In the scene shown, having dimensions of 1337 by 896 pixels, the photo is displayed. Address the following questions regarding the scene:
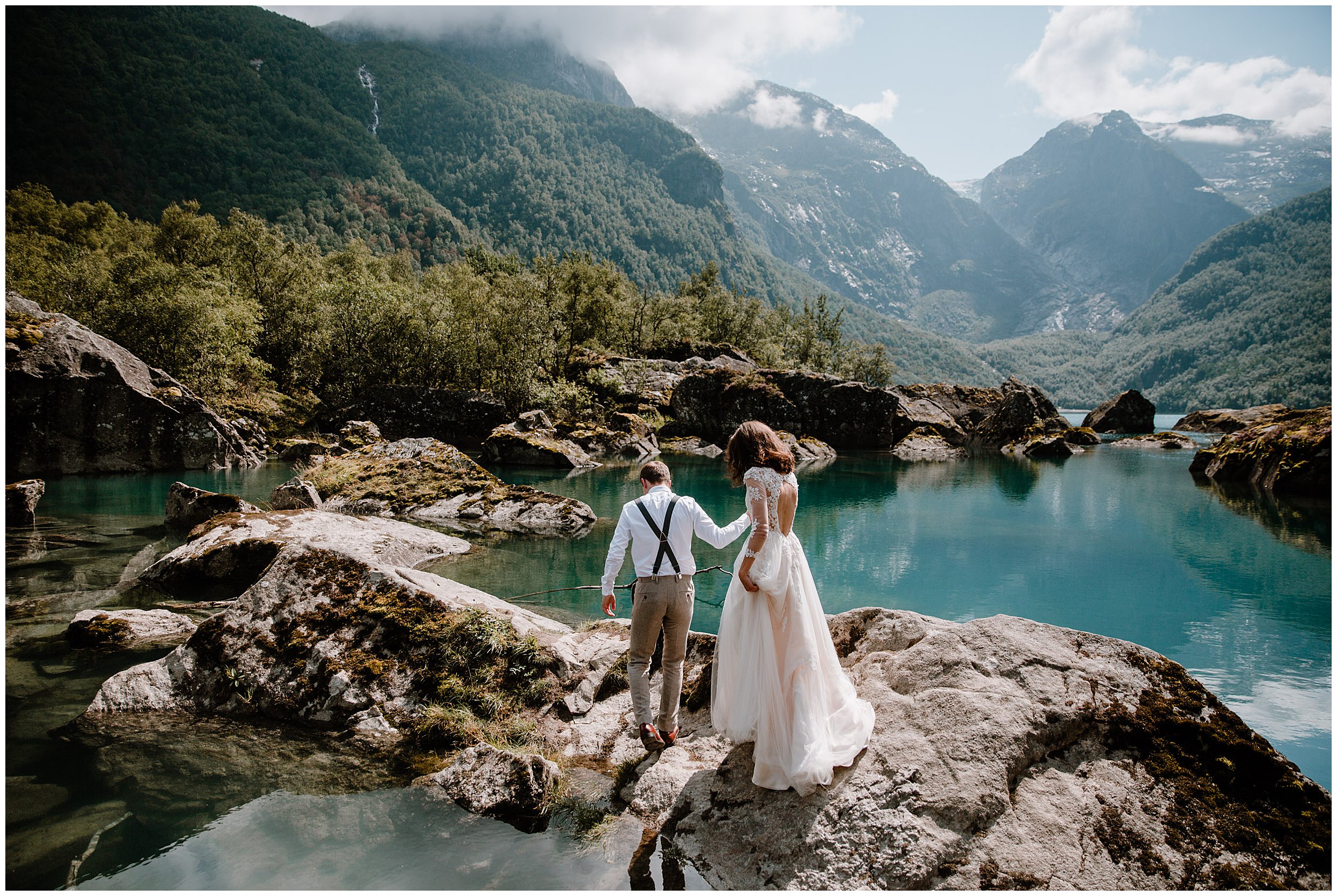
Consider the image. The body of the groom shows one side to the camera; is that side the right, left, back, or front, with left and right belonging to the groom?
back

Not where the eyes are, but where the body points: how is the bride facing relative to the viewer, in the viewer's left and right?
facing away from the viewer and to the left of the viewer

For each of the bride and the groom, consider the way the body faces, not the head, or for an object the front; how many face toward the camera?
0

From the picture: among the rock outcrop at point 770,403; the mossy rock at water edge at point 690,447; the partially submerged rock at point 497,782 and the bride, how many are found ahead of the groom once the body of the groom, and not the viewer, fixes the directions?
2

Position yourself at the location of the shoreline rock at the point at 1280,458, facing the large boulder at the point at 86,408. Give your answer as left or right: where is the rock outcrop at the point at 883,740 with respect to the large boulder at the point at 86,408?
left
